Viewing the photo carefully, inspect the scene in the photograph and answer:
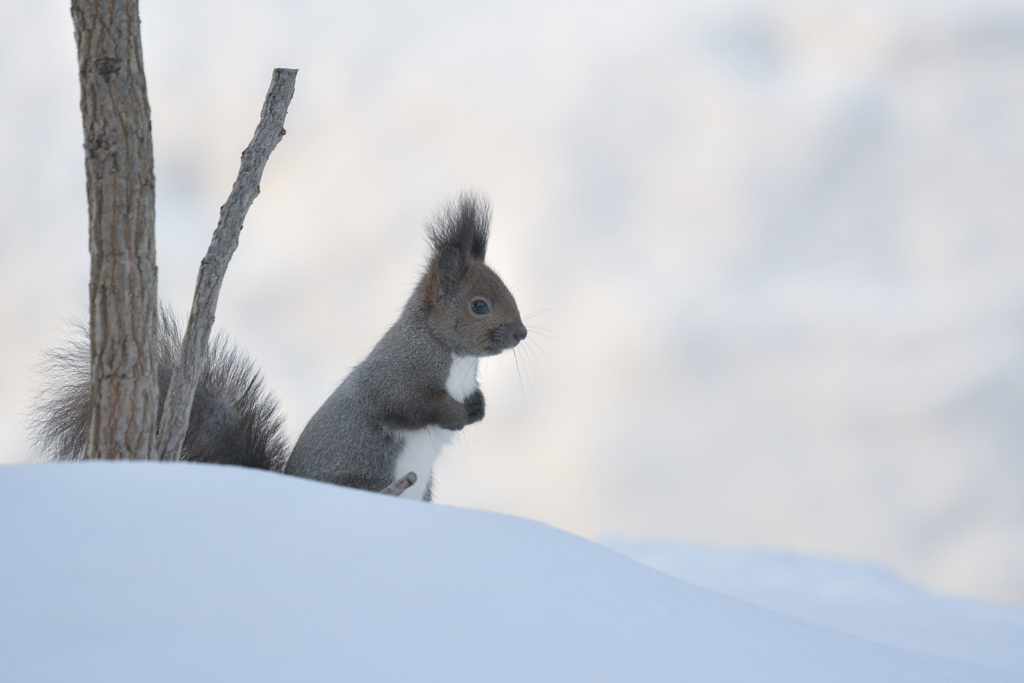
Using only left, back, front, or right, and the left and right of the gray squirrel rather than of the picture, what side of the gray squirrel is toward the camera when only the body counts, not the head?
right

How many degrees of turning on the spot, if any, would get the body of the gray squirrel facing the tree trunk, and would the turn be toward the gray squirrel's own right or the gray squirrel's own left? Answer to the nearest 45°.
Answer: approximately 135° to the gray squirrel's own right
